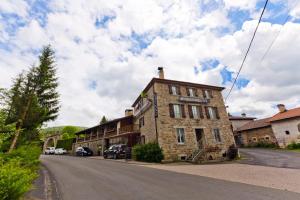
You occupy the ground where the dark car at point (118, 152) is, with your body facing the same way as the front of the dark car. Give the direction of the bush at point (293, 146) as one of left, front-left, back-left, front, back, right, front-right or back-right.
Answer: back-right

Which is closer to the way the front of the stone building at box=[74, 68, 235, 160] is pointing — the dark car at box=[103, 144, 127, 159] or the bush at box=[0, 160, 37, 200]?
the bush

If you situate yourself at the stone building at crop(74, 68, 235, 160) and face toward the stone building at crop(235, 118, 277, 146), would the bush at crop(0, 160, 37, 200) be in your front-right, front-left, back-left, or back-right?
back-right

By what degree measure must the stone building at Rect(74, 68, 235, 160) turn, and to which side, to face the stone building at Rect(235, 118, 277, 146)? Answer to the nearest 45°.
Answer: approximately 90° to its left

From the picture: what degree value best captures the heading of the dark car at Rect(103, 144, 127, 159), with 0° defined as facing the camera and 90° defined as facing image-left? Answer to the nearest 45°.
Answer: approximately 45°

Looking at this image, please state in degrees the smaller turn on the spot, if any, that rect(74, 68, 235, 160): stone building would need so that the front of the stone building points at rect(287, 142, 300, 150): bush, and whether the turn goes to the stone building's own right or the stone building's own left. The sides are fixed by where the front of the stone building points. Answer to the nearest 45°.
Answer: approximately 45° to the stone building's own left
